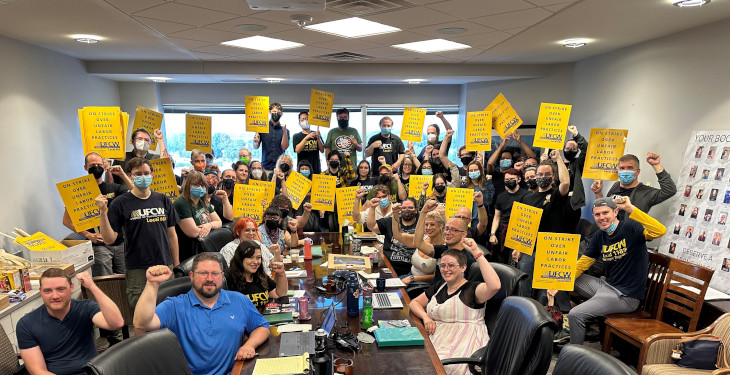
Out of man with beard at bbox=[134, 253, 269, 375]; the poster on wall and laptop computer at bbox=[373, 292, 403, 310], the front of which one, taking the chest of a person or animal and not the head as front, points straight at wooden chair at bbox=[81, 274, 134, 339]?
the poster on wall

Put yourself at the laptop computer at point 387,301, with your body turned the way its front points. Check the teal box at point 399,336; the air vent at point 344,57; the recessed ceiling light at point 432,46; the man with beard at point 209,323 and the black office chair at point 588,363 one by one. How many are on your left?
2

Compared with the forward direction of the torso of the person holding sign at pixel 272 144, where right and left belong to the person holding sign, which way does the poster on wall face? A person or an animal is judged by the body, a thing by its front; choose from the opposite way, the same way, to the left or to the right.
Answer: to the right

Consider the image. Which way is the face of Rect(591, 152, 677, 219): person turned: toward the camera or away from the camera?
toward the camera

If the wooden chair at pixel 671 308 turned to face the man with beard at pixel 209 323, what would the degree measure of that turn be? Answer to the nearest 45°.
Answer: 0° — it already faces them

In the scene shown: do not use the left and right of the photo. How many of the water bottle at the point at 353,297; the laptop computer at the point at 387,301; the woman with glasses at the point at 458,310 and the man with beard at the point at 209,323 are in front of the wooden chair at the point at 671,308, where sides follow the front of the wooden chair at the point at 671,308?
4

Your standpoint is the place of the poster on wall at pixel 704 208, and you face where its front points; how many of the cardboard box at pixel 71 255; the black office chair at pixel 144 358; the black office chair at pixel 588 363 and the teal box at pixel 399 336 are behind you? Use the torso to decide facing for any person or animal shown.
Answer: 0

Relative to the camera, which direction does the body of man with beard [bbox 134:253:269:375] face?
toward the camera

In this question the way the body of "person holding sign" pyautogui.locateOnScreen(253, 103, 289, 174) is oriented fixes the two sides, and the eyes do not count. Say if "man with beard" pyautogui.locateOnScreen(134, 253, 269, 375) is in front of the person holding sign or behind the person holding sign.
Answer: in front

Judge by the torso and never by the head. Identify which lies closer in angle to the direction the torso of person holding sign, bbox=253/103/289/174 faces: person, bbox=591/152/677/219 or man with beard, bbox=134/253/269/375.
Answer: the man with beard

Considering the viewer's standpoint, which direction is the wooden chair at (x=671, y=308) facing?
facing the viewer and to the left of the viewer

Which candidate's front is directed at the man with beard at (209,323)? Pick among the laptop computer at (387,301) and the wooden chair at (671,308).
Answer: the wooden chair

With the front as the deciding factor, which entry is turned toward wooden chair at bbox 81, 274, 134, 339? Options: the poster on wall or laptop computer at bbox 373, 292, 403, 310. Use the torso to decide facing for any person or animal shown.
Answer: the poster on wall

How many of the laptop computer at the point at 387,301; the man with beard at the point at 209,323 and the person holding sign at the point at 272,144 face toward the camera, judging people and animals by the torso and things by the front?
2

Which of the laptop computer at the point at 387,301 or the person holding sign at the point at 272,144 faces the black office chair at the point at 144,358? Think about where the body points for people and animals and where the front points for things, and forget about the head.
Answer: the person holding sign

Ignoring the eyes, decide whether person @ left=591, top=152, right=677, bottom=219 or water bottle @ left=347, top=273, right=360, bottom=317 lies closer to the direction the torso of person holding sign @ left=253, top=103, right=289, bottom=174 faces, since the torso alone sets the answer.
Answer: the water bottle
